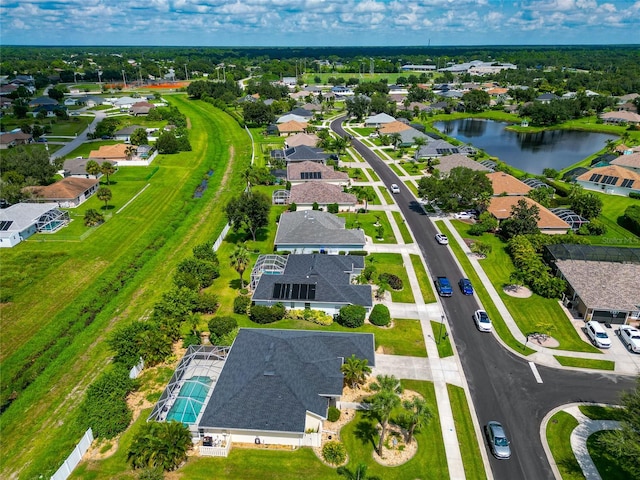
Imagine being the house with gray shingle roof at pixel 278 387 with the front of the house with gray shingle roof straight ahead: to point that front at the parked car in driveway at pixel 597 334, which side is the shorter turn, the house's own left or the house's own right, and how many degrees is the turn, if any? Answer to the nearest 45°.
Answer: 0° — it already faces it

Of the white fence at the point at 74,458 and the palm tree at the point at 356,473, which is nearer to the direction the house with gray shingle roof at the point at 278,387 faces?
the palm tree

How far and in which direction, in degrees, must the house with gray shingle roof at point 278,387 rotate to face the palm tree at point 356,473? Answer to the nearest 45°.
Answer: approximately 45° to its right

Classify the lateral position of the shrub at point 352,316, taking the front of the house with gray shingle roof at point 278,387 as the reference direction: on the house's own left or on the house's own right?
on the house's own left

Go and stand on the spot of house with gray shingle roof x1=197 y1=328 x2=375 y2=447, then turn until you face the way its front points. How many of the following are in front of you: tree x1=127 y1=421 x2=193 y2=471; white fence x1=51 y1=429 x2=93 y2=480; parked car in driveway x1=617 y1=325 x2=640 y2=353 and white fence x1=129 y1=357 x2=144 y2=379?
1

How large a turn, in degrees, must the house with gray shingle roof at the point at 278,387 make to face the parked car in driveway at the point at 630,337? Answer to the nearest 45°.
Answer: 0° — it already faces it

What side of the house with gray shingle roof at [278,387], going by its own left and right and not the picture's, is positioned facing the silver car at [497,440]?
front

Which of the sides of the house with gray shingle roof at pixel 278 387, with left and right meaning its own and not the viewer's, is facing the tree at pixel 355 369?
front

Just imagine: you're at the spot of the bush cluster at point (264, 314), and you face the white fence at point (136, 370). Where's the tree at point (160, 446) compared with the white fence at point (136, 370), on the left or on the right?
left

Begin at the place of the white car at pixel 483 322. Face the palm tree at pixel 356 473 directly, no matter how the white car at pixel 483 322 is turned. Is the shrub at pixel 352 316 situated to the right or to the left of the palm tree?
right

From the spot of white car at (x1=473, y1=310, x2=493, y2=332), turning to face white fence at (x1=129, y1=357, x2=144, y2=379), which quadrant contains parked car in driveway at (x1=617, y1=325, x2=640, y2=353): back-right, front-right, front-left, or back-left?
back-left

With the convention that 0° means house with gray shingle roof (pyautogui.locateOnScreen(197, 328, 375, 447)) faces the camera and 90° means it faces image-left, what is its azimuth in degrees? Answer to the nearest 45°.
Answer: approximately 270°
